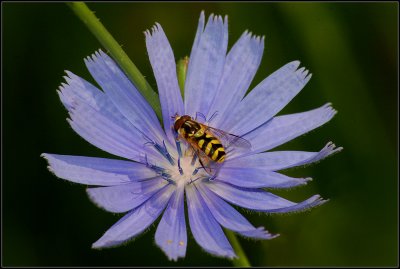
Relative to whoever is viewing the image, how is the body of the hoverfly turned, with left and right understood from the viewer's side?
facing away from the viewer and to the left of the viewer
